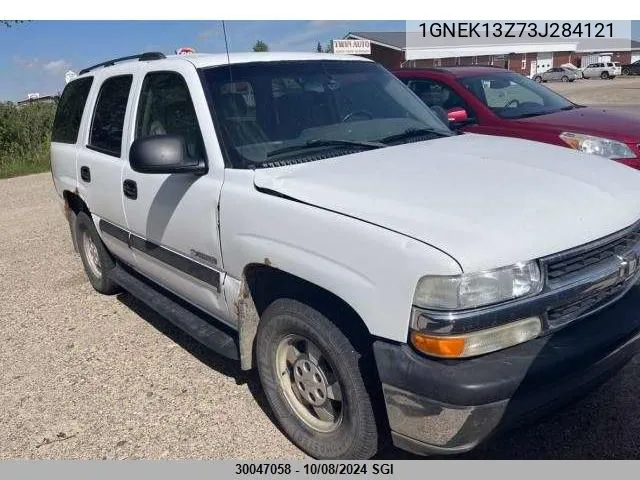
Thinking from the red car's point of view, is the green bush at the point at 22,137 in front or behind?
behind

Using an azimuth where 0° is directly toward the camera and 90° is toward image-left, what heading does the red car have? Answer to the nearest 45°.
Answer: approximately 315°

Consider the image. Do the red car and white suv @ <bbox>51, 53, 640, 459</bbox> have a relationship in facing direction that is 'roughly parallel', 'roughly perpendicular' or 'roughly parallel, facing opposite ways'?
roughly parallel

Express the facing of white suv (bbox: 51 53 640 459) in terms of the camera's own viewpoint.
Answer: facing the viewer and to the right of the viewer

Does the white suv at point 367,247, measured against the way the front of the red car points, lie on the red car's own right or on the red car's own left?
on the red car's own right

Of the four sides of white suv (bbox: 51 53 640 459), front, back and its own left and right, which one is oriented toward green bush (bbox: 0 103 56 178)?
back

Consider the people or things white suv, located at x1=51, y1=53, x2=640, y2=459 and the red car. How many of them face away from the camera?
0

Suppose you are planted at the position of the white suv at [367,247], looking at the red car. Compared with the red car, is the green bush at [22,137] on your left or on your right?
left

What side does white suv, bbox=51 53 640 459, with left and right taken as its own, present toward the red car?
left

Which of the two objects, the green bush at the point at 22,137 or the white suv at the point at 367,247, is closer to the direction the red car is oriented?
the white suv
